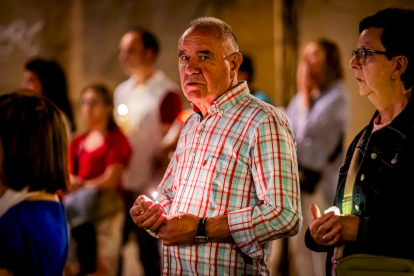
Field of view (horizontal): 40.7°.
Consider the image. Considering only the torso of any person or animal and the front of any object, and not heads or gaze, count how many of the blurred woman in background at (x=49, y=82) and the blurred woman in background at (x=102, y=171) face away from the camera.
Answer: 0

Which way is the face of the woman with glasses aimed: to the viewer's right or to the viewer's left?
to the viewer's left

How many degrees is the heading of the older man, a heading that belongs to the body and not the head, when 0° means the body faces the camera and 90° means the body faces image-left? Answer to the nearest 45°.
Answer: approximately 45°

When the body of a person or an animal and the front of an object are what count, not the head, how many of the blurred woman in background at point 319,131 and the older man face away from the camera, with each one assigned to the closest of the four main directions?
0

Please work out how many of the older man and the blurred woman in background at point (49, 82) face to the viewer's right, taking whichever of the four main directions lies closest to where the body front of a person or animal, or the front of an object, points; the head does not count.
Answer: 0

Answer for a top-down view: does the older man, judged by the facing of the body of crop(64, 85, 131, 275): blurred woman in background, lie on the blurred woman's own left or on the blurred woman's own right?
on the blurred woman's own left

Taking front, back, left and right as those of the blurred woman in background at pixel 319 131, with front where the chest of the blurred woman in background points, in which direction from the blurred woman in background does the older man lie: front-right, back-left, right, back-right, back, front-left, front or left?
front-left

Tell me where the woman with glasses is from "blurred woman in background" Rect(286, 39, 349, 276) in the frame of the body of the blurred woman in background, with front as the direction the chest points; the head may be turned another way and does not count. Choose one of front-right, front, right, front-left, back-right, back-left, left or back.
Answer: front-left
